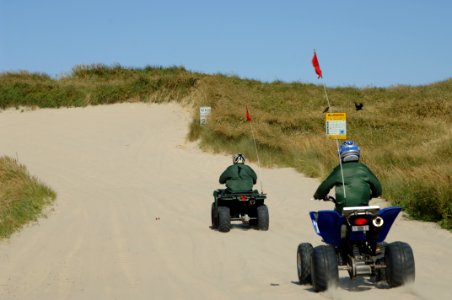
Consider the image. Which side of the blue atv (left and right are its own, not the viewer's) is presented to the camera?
back

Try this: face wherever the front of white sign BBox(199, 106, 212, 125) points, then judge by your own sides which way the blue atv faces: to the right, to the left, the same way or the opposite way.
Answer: the opposite way

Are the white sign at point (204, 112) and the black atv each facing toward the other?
yes

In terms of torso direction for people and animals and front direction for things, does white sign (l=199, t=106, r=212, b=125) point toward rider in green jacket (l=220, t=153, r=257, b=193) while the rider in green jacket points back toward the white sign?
yes

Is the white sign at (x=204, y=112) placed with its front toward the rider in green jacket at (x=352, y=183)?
yes

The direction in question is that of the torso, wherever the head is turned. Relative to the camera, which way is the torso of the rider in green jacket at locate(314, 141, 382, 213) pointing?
away from the camera

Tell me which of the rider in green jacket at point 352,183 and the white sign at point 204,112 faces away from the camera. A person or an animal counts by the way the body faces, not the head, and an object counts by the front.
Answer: the rider in green jacket

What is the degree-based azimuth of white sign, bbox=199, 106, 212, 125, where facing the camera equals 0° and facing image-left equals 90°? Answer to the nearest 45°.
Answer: approximately 0°

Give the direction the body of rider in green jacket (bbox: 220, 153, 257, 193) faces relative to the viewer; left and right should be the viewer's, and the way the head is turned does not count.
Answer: facing away from the viewer

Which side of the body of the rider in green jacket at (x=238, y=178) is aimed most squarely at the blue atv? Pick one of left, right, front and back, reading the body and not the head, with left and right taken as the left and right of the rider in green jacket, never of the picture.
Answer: back

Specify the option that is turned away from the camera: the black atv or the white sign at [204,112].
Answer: the black atv

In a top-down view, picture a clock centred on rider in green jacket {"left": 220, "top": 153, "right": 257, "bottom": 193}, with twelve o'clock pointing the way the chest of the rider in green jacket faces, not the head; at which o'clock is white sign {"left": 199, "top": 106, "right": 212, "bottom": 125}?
The white sign is roughly at 12 o'clock from the rider in green jacket.

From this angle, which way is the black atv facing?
away from the camera

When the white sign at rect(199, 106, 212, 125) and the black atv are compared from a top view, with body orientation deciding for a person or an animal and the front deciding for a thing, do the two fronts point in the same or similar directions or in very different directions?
very different directions

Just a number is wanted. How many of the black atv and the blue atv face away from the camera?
2

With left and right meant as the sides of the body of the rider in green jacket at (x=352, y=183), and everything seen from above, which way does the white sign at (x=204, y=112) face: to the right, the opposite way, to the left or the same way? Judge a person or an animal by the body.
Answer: the opposite way
